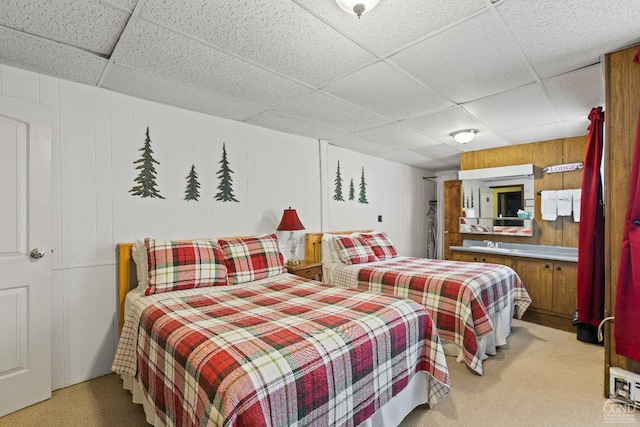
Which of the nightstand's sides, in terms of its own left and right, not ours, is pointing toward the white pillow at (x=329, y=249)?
left

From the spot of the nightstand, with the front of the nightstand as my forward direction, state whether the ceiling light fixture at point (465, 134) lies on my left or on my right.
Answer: on my left

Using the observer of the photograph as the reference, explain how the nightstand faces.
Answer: facing the viewer and to the right of the viewer

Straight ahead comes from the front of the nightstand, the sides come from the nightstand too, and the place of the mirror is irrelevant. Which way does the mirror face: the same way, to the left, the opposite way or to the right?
to the right

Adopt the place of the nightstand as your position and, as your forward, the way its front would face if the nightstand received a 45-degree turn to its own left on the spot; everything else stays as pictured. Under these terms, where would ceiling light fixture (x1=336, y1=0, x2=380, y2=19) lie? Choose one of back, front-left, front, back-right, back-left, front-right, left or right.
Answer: right

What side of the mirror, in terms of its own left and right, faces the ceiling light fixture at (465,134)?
front

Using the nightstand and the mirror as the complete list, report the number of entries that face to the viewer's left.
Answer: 0

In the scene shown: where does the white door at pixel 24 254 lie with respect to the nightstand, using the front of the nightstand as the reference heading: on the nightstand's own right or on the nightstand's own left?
on the nightstand's own right

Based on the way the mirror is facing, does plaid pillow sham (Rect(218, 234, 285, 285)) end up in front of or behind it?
in front

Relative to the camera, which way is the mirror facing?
toward the camera

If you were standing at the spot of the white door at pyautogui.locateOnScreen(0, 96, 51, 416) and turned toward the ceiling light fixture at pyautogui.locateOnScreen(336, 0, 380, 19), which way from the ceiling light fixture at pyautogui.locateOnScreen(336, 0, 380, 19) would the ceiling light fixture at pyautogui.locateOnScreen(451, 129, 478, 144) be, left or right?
left

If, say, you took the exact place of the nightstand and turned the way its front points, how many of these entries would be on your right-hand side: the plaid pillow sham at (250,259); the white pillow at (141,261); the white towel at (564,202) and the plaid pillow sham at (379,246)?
2

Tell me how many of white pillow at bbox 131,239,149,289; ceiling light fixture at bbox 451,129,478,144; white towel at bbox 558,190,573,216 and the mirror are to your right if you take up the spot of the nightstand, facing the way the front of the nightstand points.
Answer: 1

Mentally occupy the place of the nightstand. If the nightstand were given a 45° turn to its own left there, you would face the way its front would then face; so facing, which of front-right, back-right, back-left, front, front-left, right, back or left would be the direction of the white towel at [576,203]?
front

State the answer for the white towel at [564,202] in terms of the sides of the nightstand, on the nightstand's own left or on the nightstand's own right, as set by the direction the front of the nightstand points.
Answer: on the nightstand's own left

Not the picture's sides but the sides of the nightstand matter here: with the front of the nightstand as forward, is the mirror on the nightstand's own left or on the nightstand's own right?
on the nightstand's own left

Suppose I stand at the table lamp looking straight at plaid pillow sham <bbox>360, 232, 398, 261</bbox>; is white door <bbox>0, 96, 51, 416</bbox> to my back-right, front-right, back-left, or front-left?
back-right

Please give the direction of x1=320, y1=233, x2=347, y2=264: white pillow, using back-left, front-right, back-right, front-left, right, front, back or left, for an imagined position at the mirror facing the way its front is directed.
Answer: front-right

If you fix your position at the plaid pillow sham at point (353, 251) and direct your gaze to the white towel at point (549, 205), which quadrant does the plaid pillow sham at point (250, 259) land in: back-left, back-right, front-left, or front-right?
back-right

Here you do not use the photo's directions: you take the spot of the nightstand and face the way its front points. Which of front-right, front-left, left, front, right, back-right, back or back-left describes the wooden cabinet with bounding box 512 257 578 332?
front-left
